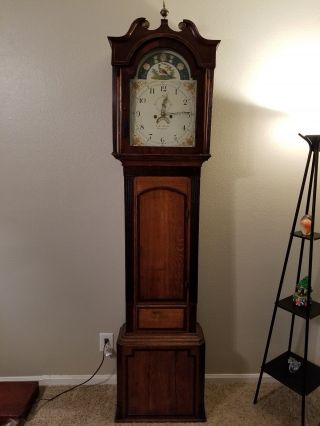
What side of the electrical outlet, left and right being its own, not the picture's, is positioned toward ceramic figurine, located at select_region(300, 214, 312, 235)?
left

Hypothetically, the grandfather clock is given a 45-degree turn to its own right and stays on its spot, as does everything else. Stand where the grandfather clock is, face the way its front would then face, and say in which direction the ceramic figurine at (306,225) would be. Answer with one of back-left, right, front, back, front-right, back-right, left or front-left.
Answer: back-left

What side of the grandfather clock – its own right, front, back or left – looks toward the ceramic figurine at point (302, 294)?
left

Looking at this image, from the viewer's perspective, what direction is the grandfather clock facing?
toward the camera

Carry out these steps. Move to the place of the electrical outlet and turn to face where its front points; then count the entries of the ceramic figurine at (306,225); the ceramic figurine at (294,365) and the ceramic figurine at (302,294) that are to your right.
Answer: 0

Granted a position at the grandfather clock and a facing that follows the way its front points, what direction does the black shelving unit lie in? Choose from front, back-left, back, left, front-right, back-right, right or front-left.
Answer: left

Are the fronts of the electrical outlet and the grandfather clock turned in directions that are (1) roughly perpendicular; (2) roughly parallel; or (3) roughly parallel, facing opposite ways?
roughly parallel

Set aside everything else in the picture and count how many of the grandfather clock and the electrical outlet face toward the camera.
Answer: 2
